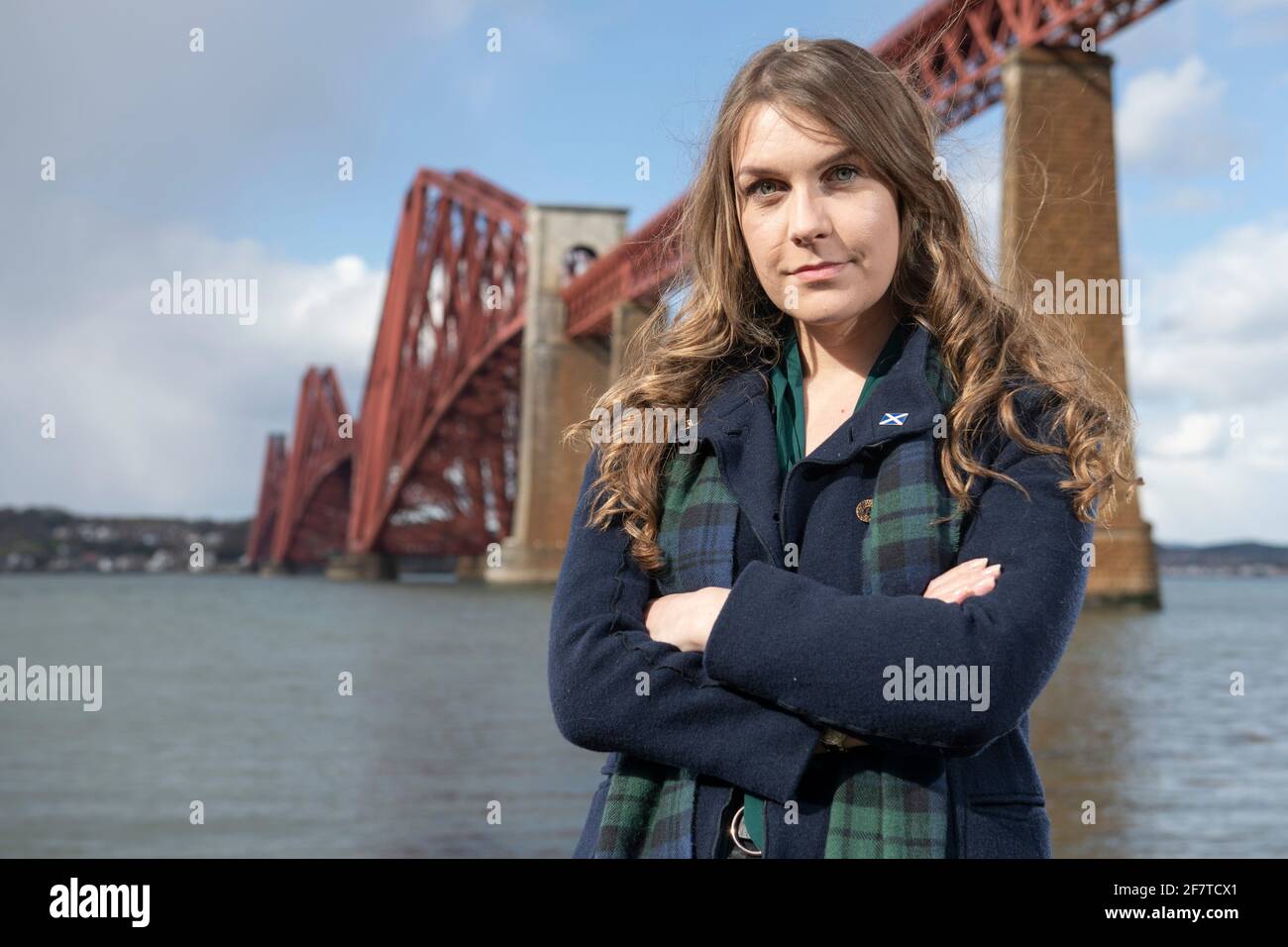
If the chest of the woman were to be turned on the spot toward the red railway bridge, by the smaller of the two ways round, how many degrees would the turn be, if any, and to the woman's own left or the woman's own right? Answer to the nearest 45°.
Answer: approximately 180°

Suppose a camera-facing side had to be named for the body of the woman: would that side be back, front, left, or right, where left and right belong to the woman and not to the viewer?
front

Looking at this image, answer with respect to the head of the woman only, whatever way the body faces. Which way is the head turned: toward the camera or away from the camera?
toward the camera
